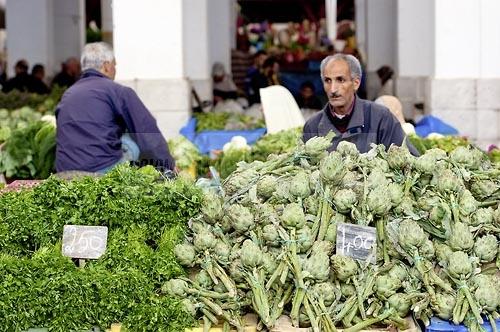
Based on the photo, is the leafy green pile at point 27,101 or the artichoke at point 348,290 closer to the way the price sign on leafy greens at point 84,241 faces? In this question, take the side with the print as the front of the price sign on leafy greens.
the artichoke

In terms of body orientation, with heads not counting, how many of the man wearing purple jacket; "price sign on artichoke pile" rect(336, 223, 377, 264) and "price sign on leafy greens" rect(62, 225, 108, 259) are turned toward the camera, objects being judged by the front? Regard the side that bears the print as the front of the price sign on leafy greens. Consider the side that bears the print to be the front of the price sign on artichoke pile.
2

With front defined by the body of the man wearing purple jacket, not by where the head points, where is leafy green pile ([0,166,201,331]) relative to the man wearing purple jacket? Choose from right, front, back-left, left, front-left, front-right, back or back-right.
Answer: back-right

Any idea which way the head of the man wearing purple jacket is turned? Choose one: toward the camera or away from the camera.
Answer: away from the camera

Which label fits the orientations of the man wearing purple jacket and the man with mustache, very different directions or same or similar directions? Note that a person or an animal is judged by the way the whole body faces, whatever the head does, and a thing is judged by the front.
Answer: very different directions

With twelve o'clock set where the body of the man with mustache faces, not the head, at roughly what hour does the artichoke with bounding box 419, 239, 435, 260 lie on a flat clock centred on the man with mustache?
The artichoke is roughly at 10 o'clock from the man with mustache.

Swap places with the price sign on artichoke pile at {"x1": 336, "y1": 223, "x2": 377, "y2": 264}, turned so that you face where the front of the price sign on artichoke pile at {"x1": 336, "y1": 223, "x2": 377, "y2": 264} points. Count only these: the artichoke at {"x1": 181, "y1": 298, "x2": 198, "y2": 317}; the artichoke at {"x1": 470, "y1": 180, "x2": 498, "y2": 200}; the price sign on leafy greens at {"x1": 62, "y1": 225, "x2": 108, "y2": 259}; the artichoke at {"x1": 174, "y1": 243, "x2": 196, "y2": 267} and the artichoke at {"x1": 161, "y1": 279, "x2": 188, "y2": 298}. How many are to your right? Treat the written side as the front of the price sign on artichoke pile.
4

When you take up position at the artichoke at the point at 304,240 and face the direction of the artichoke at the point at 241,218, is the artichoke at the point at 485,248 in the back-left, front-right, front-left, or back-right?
back-right

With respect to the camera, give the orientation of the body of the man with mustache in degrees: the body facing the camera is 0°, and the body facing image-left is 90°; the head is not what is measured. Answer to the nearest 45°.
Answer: approximately 45°
